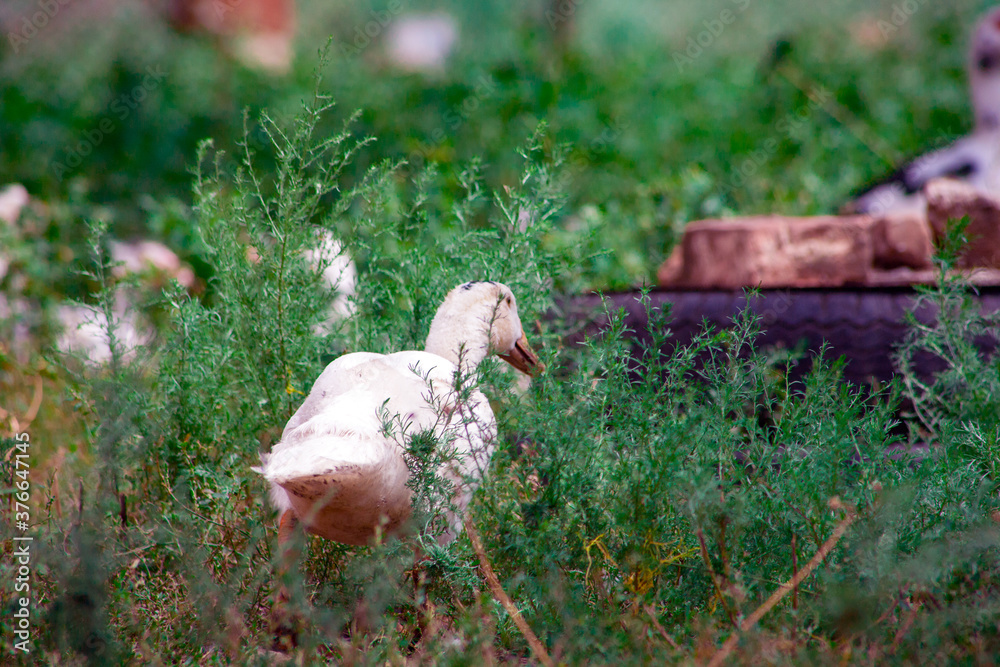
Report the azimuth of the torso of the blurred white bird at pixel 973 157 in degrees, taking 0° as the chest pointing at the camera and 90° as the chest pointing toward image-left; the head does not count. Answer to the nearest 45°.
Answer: approximately 270°

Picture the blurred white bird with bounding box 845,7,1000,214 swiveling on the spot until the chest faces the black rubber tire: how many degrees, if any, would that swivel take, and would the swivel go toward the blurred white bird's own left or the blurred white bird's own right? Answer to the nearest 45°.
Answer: approximately 90° to the blurred white bird's own right
